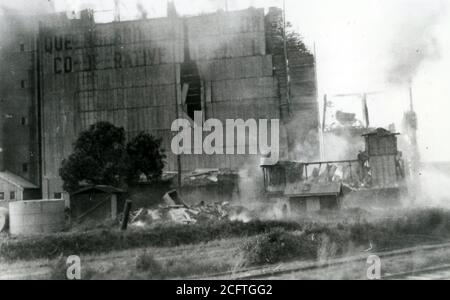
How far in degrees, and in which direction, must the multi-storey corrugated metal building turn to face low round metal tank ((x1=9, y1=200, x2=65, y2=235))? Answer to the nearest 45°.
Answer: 0° — it already faces it

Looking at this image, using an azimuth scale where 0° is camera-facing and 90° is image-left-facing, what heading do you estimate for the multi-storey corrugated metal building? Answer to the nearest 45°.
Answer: approximately 0°

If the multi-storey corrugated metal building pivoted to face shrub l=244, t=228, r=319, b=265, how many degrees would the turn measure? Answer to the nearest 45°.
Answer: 0° — it already faces it

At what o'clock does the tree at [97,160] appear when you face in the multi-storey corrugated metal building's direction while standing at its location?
The tree is roughly at 1 o'clock from the multi-storey corrugated metal building.

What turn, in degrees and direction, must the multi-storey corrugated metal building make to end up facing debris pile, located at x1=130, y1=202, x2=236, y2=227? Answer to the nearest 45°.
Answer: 0° — it already faces it

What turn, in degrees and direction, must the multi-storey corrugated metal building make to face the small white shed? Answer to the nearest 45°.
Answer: approximately 90° to its right

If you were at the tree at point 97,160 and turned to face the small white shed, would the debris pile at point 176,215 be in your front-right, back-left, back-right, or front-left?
back-left
